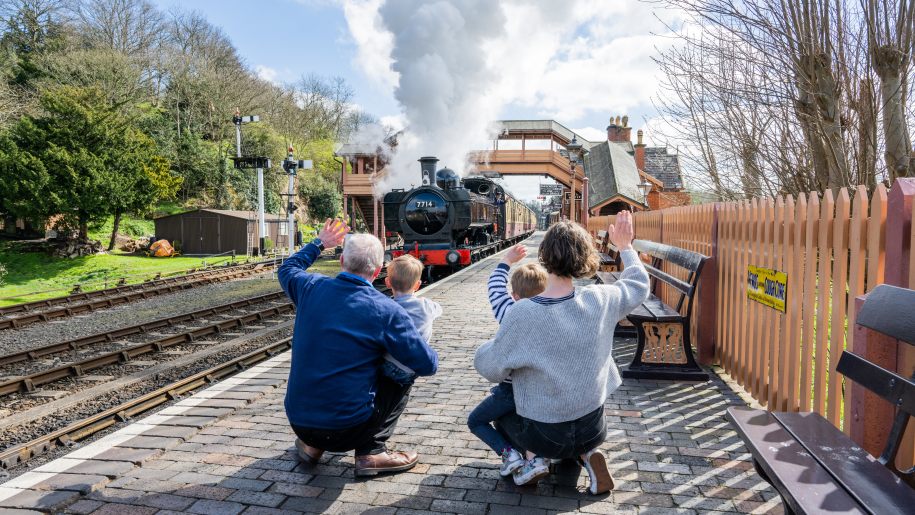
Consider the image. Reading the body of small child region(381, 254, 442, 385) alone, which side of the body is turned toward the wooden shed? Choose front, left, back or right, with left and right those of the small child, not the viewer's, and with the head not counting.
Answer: front

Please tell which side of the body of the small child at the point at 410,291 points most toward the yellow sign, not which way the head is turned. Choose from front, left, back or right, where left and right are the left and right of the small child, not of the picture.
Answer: right

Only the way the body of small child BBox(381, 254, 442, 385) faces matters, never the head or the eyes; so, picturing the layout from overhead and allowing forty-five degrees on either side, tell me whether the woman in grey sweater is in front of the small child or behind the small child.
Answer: behind

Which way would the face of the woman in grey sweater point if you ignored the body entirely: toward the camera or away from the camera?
away from the camera

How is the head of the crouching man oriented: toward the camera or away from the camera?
away from the camera

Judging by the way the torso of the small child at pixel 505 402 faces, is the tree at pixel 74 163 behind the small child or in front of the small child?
in front

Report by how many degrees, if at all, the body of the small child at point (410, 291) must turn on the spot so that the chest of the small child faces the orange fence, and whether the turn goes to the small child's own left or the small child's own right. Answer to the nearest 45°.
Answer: approximately 90° to the small child's own right

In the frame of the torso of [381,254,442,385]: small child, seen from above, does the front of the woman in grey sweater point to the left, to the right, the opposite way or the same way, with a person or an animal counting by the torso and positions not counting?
the same way

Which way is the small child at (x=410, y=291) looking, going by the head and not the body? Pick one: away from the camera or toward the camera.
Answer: away from the camera

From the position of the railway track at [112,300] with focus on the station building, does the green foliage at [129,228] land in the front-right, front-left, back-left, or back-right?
front-left

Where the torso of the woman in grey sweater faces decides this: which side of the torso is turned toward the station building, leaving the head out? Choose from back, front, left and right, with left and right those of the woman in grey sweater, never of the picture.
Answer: front

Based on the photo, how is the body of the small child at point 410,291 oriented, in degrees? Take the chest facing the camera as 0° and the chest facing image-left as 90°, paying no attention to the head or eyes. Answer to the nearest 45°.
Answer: approximately 180°

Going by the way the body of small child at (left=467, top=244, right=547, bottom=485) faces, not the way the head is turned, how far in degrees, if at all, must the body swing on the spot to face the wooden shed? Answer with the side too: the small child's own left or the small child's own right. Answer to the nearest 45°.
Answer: approximately 45° to the small child's own left

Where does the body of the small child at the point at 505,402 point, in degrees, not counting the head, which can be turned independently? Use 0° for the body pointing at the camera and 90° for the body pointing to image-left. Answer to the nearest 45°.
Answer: approximately 180°

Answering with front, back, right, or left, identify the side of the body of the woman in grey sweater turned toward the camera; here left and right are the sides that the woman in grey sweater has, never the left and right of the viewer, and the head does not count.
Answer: back

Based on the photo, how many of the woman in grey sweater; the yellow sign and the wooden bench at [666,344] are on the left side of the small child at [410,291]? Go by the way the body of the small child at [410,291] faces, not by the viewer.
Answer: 0

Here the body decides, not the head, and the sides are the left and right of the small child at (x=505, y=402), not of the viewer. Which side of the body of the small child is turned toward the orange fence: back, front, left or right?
right
